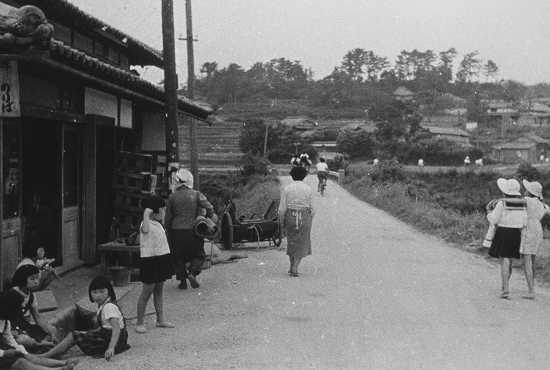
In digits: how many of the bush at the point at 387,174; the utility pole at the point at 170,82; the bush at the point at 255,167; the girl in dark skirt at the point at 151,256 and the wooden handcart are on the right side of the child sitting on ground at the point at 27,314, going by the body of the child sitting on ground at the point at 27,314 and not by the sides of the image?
0

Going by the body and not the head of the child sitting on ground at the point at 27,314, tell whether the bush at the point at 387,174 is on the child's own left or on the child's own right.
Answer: on the child's own left

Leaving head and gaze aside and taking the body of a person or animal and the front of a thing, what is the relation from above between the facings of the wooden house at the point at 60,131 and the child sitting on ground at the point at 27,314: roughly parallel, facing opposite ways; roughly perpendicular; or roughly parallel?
roughly parallel

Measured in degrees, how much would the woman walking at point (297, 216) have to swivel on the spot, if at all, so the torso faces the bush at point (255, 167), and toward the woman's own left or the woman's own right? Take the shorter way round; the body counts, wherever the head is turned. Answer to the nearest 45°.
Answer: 0° — they already face it

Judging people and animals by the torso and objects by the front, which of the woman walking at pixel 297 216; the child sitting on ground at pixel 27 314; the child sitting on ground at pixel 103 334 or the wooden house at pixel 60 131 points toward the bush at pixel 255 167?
the woman walking

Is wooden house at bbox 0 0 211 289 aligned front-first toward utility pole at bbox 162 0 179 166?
no

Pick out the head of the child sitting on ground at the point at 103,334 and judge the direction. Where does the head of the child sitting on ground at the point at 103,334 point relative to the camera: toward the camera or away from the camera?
toward the camera

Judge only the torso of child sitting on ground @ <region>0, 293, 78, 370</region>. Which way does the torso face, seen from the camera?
to the viewer's right

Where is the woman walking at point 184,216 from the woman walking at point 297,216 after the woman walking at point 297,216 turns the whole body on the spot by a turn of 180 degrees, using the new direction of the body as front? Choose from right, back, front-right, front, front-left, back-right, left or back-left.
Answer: front-right

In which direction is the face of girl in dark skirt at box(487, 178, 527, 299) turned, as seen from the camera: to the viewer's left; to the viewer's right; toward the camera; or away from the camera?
away from the camera

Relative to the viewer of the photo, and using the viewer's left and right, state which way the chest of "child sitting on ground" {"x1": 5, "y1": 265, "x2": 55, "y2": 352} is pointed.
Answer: facing the viewer and to the right of the viewer

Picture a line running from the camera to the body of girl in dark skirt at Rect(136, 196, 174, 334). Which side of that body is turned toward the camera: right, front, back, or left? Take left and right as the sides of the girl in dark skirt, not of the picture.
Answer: right

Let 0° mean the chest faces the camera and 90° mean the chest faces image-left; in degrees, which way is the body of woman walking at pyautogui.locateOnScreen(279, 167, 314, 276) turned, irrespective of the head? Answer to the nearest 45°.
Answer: approximately 180°

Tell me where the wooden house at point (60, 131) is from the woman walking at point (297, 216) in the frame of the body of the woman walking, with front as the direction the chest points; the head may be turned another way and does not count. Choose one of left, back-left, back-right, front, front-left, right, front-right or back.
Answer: left

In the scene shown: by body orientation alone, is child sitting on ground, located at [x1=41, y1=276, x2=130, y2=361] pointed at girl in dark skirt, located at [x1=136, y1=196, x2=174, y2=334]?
no
